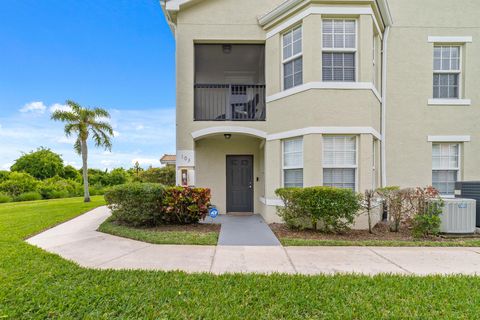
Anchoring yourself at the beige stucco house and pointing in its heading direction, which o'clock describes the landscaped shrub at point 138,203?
The landscaped shrub is roughly at 2 o'clock from the beige stucco house.

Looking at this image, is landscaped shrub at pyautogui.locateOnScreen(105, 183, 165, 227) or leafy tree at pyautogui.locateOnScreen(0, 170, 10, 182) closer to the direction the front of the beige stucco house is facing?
the landscaped shrub

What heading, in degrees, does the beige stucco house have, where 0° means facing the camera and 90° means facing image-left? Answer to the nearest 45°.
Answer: approximately 0°

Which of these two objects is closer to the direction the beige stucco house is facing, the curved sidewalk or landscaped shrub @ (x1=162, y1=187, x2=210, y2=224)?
the curved sidewalk
